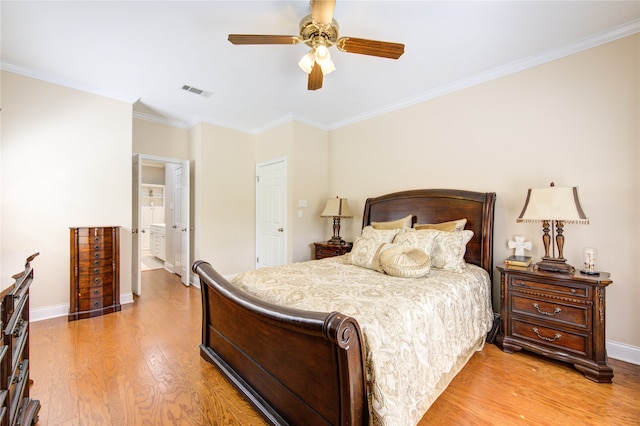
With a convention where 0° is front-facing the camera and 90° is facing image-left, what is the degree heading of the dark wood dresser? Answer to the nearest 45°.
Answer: approximately 270°

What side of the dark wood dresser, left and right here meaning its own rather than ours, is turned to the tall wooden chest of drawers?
left

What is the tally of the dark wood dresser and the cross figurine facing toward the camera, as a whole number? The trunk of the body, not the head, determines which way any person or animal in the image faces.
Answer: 1

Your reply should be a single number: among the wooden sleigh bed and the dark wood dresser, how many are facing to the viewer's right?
1

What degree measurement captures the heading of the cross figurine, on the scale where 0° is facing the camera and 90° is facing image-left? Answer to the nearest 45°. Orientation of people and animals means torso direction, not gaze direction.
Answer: approximately 0°

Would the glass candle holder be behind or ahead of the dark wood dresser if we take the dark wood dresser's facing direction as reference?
ahead

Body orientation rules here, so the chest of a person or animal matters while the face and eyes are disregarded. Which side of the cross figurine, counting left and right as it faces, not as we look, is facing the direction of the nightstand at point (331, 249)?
right

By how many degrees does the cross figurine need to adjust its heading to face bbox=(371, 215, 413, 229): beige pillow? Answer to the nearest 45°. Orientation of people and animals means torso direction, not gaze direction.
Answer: approximately 90° to its right
